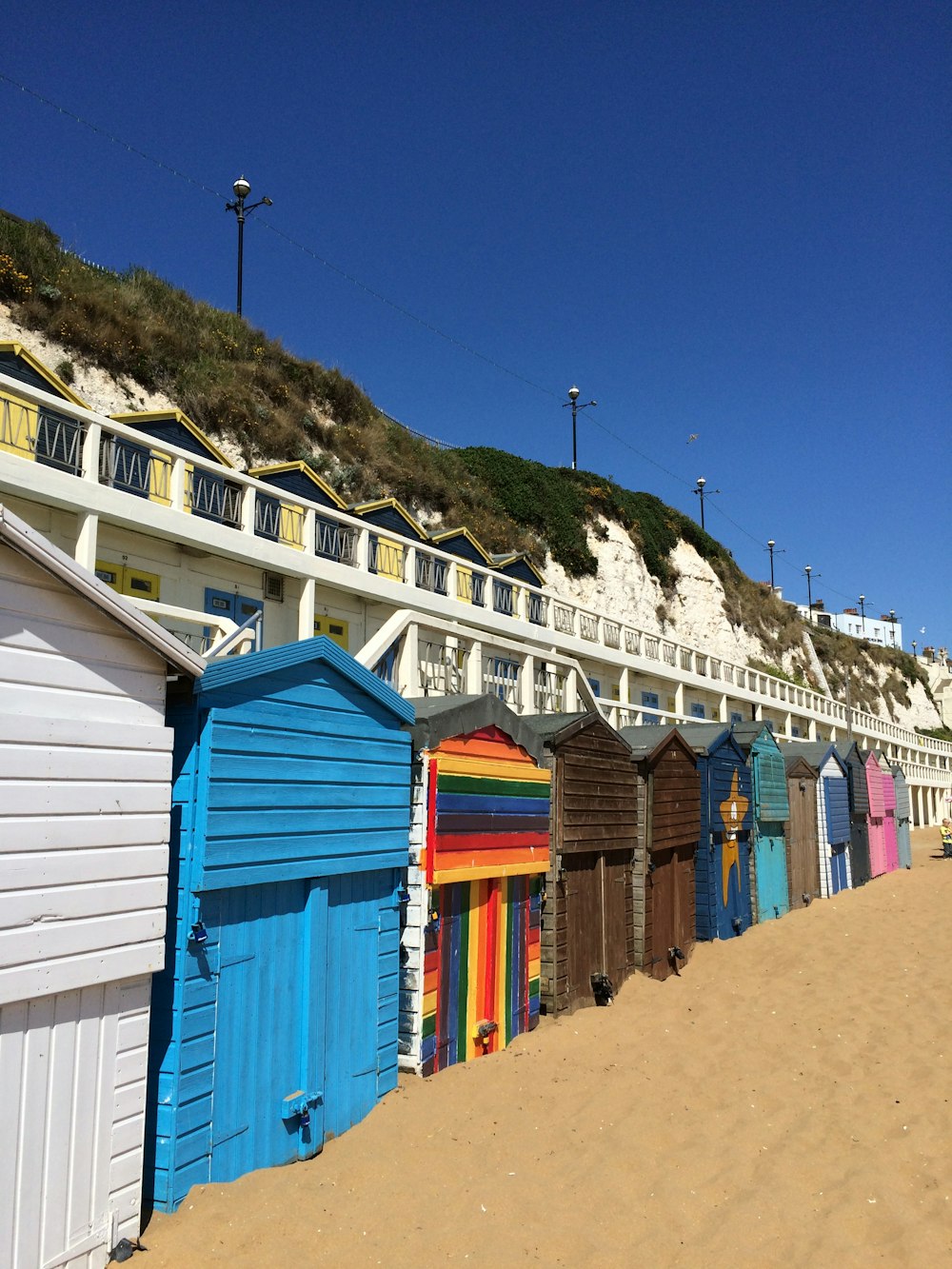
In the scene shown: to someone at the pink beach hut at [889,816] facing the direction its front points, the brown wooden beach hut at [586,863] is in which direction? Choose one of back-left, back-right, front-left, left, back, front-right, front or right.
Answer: front-right

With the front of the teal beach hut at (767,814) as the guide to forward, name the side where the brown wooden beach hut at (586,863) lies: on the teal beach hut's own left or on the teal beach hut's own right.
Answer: on the teal beach hut's own right

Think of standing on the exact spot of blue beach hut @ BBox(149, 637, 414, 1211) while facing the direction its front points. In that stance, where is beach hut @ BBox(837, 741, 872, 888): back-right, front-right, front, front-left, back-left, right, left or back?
left

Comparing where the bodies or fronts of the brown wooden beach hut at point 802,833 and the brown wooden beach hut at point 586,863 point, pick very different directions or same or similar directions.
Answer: same or similar directions

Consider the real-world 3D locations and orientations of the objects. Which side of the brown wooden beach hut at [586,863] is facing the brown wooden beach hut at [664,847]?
left

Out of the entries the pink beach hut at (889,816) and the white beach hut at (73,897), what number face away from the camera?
0

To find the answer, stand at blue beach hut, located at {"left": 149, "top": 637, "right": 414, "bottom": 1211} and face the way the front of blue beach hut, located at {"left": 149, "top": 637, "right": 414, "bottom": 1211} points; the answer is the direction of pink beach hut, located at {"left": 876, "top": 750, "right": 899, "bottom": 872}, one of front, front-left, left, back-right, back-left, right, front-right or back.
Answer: left

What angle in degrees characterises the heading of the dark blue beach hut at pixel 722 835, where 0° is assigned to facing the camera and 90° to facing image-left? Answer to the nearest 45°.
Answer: approximately 315°

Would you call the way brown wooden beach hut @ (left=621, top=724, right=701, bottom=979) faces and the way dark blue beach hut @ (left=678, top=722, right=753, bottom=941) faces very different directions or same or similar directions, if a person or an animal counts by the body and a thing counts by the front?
same or similar directions

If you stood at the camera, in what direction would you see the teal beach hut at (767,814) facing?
facing the viewer and to the right of the viewer

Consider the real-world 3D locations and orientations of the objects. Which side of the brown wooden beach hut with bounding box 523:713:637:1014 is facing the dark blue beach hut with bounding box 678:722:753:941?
left

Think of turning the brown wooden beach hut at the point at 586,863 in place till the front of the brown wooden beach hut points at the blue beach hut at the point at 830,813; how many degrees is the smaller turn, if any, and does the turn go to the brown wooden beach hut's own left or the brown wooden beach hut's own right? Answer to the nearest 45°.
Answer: approximately 90° to the brown wooden beach hut's own left

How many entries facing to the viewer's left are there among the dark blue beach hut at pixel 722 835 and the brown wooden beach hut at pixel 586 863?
0

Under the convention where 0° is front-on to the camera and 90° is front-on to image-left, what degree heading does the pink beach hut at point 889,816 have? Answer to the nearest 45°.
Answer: approximately 315°

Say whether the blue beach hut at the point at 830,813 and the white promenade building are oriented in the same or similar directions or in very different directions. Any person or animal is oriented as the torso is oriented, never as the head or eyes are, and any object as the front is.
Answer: same or similar directions

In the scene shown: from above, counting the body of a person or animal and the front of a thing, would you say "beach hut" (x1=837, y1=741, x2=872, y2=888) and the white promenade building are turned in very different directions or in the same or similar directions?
same or similar directions
